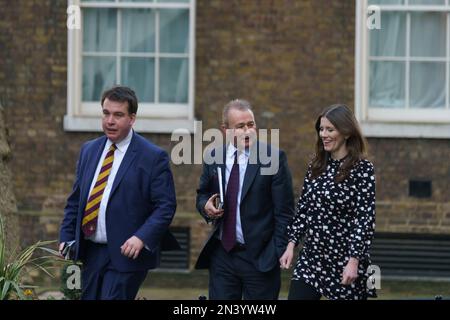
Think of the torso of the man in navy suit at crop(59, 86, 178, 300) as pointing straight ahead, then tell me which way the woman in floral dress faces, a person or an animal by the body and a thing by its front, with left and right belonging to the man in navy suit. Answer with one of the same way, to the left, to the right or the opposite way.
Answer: the same way

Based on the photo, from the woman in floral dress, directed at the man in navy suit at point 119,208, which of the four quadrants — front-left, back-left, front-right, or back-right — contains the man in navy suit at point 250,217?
front-right

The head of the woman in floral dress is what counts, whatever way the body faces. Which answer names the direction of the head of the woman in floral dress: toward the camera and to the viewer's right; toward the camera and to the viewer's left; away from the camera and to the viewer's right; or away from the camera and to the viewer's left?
toward the camera and to the viewer's left

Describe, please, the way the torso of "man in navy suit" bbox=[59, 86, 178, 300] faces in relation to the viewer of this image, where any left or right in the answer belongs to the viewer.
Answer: facing the viewer and to the left of the viewer

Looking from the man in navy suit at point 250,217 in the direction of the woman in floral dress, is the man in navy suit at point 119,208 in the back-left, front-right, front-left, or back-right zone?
back-right

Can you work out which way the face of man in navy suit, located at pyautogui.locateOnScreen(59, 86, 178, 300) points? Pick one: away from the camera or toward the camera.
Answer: toward the camera

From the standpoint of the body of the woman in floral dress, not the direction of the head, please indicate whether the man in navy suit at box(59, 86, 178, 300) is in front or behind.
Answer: in front

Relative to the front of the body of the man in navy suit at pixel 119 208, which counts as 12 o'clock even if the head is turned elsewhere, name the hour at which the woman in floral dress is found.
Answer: The woman in floral dress is roughly at 8 o'clock from the man in navy suit.

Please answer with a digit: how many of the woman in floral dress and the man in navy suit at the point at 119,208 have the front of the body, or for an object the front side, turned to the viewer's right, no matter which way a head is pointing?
0

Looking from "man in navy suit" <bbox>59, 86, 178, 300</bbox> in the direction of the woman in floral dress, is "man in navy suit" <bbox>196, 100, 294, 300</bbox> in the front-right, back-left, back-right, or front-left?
front-left

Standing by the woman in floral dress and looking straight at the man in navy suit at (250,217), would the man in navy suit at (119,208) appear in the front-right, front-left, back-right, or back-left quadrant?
front-left

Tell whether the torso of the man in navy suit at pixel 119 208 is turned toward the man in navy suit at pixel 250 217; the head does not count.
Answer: no
